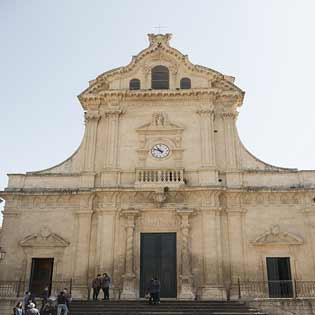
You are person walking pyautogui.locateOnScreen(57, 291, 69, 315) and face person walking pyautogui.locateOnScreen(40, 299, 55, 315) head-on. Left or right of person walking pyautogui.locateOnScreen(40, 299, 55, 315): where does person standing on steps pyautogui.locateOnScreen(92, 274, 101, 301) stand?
right

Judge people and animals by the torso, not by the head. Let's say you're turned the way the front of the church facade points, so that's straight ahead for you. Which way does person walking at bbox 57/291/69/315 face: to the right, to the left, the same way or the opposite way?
the opposite way

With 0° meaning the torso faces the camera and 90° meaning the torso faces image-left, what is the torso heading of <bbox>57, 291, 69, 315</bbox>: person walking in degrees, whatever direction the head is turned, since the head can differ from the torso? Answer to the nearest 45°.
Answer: approximately 180°

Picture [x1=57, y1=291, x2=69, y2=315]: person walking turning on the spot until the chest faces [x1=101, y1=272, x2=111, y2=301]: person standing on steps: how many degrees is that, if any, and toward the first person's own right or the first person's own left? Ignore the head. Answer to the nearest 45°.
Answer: approximately 45° to the first person's own right

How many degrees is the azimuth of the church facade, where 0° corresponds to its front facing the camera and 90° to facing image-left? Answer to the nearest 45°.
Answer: approximately 0°

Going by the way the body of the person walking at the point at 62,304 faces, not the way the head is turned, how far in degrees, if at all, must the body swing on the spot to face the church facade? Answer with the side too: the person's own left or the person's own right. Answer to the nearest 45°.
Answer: approximately 45° to the person's own right

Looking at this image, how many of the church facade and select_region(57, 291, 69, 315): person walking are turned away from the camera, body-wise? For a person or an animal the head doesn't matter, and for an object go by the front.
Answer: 1
